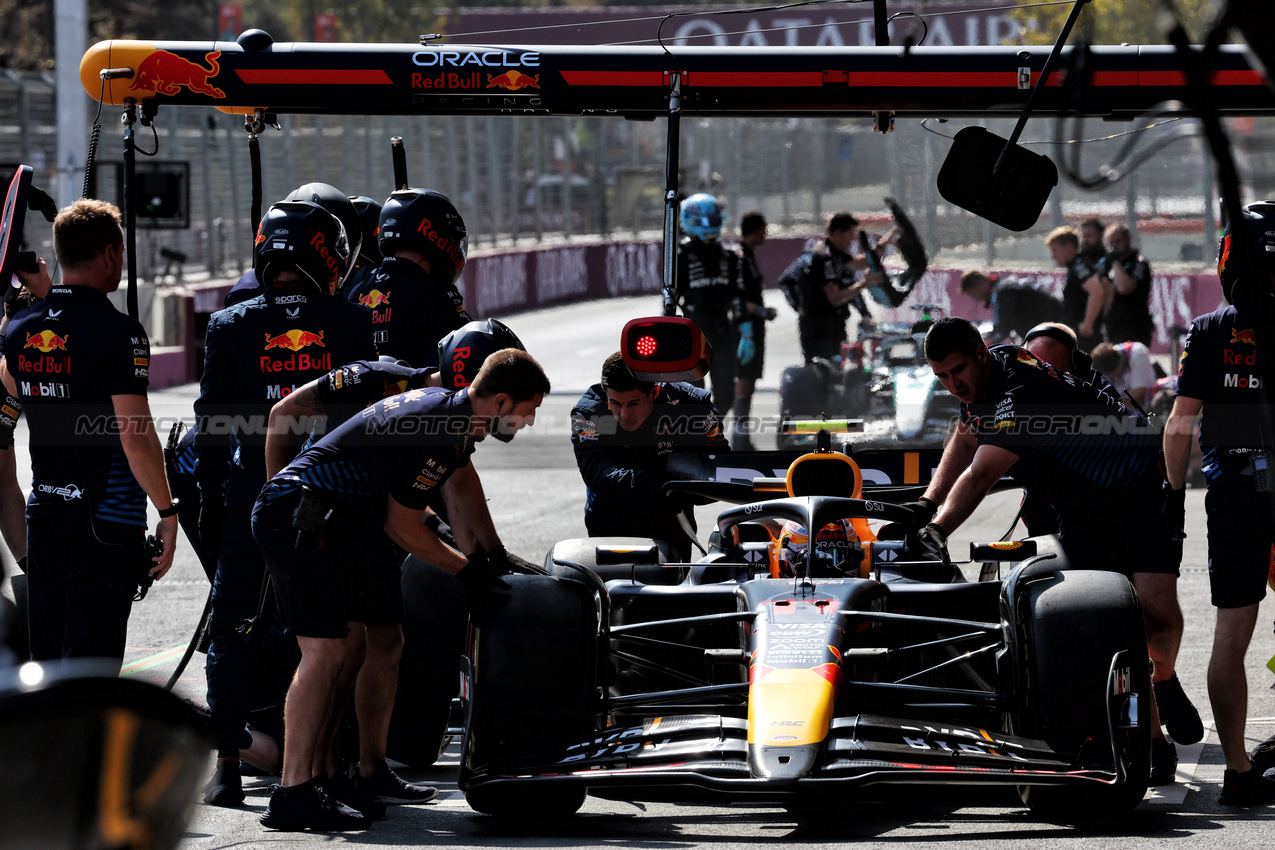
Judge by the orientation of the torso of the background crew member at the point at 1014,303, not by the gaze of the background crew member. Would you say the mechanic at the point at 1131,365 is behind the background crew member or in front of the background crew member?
behind

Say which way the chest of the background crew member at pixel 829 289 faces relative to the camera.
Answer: to the viewer's right

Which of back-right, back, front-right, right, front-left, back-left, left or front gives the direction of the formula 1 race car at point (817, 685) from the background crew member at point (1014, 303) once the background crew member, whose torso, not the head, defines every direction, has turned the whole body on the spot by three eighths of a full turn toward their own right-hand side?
back-right

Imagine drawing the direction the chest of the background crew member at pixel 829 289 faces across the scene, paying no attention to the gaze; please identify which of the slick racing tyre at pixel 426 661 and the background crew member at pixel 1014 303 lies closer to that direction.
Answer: the background crew member

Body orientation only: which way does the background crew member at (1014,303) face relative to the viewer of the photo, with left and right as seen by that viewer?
facing to the left of the viewer

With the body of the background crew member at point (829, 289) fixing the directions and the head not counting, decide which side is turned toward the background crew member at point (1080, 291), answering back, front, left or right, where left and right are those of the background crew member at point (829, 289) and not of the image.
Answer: front

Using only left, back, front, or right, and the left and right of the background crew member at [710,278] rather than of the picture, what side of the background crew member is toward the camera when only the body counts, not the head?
front

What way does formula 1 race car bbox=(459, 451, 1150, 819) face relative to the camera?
toward the camera
